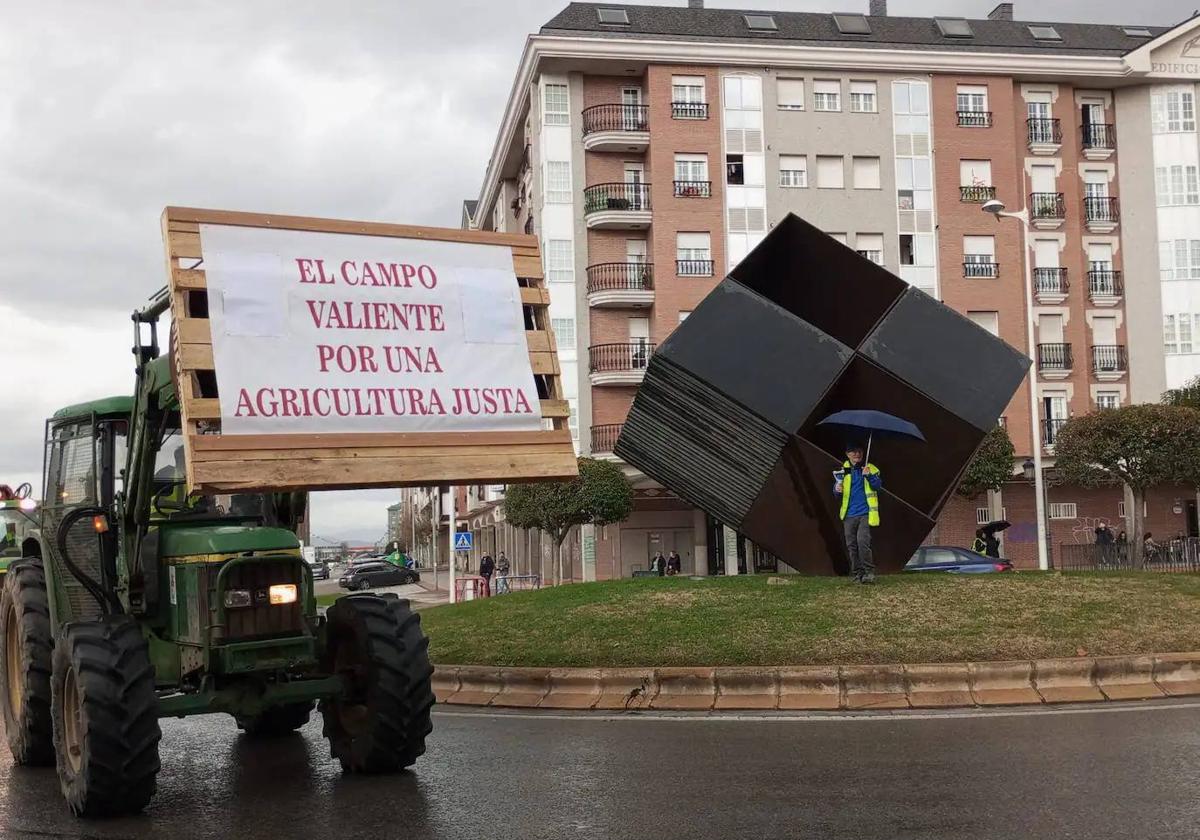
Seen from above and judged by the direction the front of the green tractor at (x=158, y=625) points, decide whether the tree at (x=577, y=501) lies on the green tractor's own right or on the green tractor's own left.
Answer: on the green tractor's own left

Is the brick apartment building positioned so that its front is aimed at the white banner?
yes

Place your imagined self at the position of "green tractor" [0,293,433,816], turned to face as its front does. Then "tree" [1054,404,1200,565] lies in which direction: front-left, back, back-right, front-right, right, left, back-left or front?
left

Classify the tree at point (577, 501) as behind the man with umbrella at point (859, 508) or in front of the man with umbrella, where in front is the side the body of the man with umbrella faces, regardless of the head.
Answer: behind

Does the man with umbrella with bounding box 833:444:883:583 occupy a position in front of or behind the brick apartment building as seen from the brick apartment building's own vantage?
in front

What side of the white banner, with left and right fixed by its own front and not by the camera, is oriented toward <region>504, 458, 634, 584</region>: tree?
back

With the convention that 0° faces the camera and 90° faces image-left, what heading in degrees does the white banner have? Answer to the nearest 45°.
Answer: approximately 0°

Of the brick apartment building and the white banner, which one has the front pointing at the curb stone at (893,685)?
the brick apartment building

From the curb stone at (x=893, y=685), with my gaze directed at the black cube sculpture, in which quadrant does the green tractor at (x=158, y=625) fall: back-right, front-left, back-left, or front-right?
back-left

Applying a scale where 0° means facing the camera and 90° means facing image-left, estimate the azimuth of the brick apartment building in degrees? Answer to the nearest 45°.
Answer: approximately 0°

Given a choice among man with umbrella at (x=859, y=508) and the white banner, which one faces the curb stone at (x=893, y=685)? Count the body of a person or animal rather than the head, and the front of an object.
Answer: the man with umbrella

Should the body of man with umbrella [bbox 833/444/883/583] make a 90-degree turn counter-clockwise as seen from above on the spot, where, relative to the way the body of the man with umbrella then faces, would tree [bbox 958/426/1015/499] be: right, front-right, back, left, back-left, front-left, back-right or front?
left
